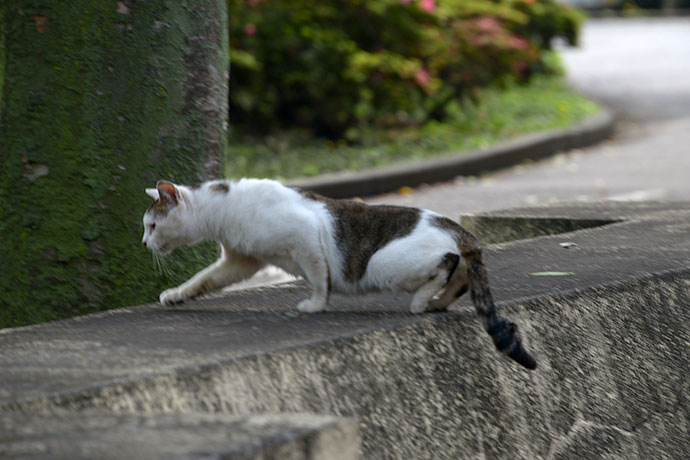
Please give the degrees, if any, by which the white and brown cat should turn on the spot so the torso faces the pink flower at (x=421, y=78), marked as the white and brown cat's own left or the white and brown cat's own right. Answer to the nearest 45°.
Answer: approximately 90° to the white and brown cat's own right

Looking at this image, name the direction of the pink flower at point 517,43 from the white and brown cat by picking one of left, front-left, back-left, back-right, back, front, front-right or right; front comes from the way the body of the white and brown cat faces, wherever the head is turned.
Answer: right

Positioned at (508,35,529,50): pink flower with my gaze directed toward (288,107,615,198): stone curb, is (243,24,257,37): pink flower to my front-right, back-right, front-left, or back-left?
front-right

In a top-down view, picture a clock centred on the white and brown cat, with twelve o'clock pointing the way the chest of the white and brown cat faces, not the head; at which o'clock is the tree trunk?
The tree trunk is roughly at 1 o'clock from the white and brown cat.

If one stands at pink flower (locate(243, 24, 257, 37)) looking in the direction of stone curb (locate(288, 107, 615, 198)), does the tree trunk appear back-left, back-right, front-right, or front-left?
front-right

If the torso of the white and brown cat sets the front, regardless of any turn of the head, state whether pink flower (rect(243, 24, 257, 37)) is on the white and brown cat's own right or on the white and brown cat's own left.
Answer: on the white and brown cat's own right

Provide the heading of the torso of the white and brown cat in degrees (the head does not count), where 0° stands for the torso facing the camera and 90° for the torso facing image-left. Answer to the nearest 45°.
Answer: approximately 90°

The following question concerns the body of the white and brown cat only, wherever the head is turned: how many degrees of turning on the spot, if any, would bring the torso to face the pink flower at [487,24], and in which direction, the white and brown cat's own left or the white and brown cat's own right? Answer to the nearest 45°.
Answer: approximately 90° to the white and brown cat's own right

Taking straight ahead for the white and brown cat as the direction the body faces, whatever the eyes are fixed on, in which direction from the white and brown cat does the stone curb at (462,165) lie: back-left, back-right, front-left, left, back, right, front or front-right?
right

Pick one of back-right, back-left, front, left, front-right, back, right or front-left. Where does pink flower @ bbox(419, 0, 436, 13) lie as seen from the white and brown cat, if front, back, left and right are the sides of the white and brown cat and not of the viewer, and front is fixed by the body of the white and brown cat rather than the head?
right
